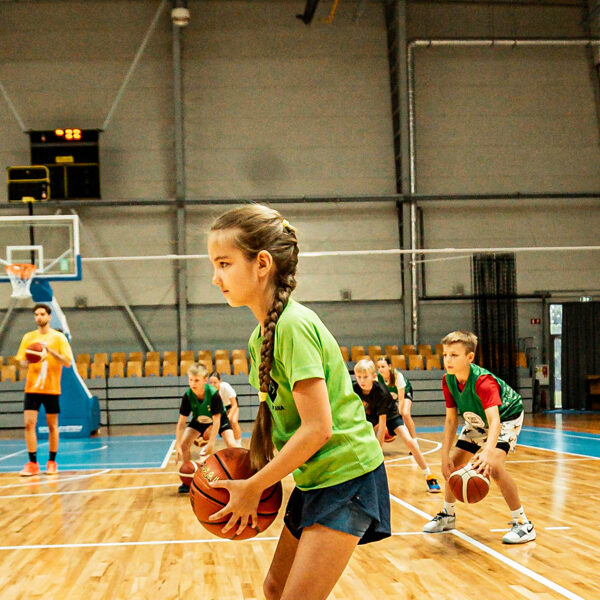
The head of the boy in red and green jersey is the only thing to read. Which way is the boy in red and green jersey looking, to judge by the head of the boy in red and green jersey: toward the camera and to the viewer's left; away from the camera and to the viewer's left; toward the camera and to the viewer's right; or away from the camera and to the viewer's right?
toward the camera and to the viewer's left

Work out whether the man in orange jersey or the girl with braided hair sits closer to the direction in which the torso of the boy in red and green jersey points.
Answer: the girl with braided hair

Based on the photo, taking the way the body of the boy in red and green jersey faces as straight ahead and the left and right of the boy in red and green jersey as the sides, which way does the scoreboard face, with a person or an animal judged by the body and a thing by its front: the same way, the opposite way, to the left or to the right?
to the left

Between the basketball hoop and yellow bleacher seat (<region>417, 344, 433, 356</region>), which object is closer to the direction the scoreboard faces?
the basketball hoop

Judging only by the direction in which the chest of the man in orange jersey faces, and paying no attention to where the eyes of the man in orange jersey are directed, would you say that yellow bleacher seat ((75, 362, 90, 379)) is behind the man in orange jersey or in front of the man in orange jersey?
behind

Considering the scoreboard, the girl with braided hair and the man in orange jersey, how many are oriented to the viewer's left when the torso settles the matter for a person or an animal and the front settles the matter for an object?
1

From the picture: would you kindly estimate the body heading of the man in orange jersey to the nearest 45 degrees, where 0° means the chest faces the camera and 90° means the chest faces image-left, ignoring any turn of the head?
approximately 0°

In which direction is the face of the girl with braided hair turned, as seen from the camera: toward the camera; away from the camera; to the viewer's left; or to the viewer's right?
to the viewer's left

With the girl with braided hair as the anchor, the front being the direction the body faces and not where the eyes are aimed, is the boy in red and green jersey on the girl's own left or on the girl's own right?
on the girl's own right

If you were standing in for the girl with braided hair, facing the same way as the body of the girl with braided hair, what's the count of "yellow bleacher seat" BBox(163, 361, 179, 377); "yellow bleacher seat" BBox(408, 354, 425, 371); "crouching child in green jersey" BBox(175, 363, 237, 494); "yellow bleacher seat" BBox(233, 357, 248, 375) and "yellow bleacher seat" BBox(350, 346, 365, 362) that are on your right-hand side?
5

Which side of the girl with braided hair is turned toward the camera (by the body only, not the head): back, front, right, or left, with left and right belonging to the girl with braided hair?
left
